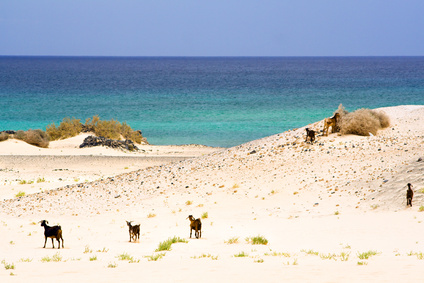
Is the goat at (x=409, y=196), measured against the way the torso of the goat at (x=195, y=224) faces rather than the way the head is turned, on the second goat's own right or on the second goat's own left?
on the second goat's own right

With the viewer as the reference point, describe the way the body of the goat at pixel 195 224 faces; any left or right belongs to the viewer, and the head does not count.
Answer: facing away from the viewer and to the left of the viewer

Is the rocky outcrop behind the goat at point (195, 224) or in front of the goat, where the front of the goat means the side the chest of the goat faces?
in front

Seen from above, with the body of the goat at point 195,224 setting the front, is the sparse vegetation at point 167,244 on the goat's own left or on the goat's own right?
on the goat's own left

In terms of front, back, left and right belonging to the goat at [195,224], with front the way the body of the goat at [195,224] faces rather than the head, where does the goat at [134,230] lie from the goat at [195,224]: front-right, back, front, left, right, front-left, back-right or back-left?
front-left

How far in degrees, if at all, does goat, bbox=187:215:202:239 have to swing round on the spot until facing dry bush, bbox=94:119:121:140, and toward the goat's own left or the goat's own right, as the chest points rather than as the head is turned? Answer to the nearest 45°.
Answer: approximately 45° to the goat's own right

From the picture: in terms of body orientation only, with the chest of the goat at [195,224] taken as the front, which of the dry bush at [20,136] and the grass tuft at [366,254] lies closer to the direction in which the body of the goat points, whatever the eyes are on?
the dry bush
